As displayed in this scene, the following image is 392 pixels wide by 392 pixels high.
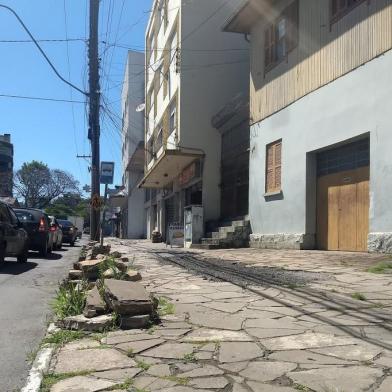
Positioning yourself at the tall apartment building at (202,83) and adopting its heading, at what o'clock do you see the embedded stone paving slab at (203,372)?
The embedded stone paving slab is roughly at 9 o'clock from the tall apartment building.

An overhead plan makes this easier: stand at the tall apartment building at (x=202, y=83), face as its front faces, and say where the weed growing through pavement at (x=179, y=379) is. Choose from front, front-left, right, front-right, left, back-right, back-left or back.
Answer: left

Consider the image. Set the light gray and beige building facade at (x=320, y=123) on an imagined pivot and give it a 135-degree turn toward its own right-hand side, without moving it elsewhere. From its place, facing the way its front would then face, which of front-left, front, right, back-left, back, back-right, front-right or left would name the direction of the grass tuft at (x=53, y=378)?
back

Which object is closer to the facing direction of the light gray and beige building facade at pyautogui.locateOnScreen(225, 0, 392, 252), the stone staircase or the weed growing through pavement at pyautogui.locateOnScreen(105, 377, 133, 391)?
the weed growing through pavement

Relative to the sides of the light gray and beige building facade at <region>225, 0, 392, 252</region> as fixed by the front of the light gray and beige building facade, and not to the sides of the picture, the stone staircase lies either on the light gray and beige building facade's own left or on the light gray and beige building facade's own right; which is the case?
on the light gray and beige building facade's own right

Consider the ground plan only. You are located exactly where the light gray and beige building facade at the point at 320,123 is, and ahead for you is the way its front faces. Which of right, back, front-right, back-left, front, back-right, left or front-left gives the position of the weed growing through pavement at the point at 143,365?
front-left

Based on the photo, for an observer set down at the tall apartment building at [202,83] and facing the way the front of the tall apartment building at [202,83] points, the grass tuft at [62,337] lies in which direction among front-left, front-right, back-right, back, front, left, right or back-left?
left

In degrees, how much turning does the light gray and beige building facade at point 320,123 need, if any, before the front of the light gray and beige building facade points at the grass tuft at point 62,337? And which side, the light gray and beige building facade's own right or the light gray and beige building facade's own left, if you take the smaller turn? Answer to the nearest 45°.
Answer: approximately 45° to the light gray and beige building facade's own left

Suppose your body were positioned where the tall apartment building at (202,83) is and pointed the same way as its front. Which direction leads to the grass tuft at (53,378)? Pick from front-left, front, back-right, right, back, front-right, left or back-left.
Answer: left

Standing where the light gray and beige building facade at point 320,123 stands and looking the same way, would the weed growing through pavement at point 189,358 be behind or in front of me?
in front

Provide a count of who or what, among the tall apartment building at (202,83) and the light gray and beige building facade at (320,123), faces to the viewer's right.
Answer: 0

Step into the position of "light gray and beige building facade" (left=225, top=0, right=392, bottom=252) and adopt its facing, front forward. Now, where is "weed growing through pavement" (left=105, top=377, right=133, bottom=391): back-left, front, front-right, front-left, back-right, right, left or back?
front-left

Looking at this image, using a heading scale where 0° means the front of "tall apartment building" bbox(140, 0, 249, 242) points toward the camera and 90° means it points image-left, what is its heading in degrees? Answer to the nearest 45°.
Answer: approximately 90°

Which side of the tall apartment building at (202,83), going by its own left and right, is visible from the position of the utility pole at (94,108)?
front

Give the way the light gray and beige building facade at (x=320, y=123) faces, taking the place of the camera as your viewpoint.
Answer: facing the viewer and to the left of the viewer

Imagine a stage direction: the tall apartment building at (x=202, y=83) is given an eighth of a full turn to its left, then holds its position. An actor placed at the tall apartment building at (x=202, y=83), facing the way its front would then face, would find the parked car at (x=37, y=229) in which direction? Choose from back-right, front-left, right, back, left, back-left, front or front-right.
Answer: front

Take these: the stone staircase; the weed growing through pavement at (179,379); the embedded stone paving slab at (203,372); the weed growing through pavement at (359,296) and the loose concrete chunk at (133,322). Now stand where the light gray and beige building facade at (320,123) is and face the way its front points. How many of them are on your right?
1

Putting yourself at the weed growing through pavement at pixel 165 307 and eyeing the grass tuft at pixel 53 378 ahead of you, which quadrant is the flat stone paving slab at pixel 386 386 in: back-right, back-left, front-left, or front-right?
front-left
